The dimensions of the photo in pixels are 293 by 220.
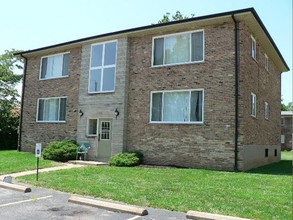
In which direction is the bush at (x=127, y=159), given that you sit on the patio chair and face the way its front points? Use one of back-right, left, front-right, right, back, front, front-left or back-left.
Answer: left

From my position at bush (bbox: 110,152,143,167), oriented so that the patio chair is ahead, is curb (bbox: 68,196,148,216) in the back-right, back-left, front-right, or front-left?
back-left

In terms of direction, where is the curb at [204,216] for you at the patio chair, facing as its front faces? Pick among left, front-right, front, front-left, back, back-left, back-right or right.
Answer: front-left

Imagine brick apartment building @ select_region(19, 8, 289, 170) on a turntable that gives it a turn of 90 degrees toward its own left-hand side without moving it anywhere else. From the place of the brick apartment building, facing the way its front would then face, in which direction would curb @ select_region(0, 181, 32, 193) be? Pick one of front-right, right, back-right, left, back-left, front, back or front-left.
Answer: right

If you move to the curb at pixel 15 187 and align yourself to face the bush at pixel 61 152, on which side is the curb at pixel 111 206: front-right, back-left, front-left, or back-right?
back-right

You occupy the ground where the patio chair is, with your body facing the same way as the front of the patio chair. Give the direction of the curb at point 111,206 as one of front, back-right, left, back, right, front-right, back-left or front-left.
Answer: front-left

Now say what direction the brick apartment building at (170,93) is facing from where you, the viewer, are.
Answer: facing the viewer and to the left of the viewer

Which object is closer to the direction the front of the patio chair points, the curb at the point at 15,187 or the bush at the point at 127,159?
the curb

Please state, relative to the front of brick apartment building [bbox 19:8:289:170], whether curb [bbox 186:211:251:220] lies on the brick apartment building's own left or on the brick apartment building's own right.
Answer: on the brick apartment building's own left
